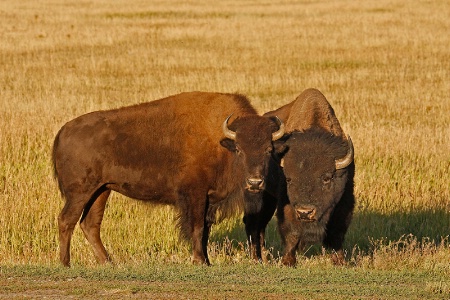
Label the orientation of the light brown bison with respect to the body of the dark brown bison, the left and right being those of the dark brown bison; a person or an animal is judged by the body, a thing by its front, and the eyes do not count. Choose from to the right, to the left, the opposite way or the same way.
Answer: to the left

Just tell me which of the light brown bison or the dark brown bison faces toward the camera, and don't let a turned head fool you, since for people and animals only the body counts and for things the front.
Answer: the dark brown bison

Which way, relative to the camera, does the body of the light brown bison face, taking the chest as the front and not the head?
to the viewer's right

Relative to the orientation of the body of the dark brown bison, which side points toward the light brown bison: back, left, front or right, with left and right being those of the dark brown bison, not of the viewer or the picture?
right

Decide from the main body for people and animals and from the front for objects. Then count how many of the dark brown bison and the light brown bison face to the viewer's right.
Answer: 1

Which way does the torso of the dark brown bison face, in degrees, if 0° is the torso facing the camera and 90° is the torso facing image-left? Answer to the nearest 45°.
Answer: approximately 0°
